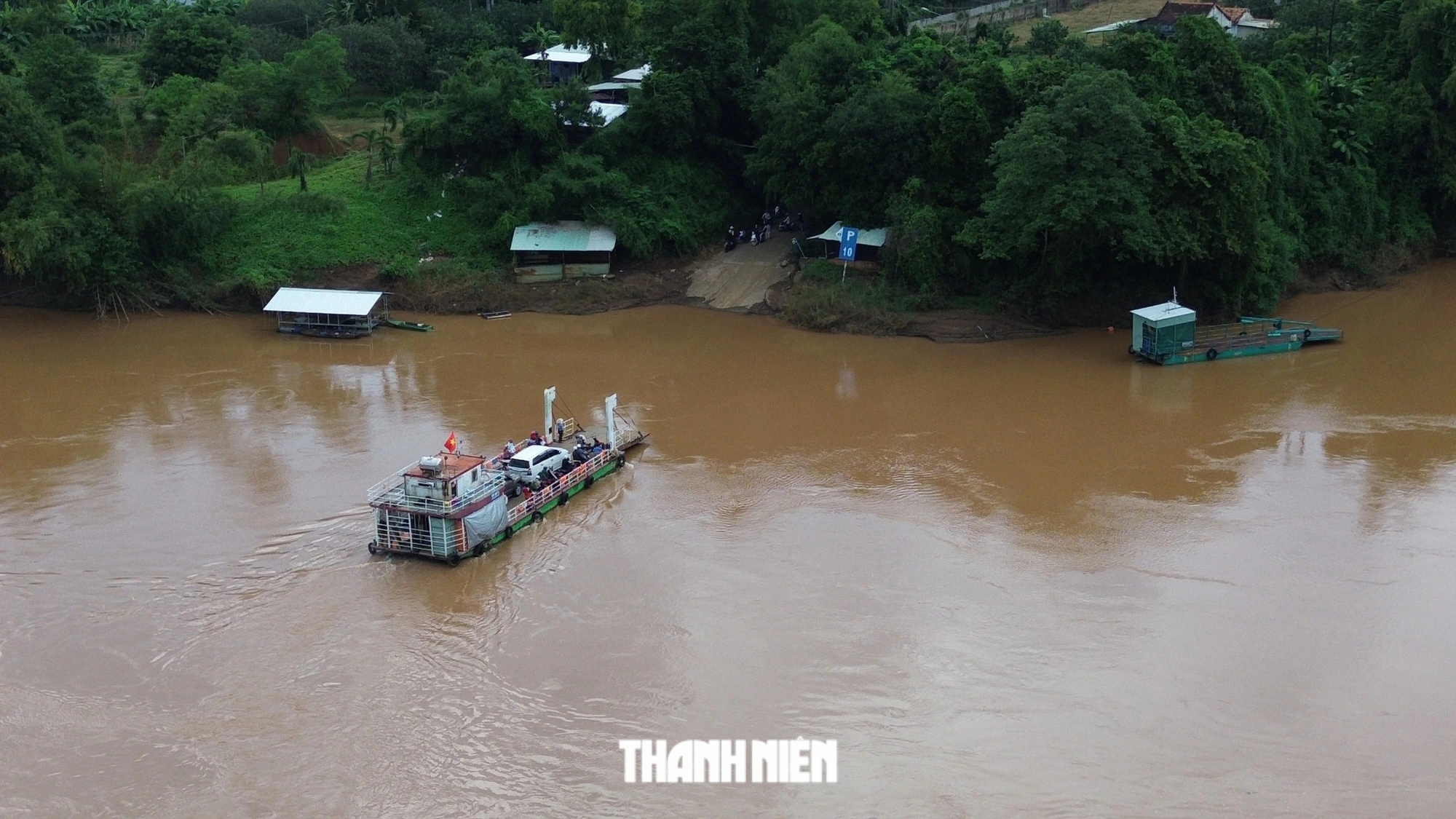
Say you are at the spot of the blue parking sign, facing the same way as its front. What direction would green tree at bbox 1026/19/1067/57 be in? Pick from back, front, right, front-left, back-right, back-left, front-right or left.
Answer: back-left

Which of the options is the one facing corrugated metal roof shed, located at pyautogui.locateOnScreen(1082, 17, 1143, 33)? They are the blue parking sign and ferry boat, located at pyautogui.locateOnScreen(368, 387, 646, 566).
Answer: the ferry boat

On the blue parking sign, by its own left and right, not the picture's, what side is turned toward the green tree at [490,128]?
right

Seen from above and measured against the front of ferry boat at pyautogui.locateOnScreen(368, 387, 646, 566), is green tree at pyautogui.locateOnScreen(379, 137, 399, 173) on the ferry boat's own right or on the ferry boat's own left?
on the ferry boat's own left

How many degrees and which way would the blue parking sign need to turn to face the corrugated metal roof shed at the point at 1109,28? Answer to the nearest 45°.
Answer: approximately 135° to its left

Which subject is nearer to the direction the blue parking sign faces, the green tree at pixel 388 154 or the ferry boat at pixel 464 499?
the ferry boat

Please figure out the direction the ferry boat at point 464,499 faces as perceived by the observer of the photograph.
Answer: facing away from the viewer and to the right of the viewer

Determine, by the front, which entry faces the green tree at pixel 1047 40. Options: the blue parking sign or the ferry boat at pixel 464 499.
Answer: the ferry boat

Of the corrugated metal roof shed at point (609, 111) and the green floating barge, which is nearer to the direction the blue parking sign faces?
the green floating barge

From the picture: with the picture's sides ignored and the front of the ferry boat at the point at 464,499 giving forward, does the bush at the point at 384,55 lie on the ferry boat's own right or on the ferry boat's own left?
on the ferry boat's own left

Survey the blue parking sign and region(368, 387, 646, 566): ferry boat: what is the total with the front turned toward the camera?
1

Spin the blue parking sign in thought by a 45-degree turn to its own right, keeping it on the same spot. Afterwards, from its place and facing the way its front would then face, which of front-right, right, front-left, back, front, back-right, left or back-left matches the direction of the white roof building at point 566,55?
right

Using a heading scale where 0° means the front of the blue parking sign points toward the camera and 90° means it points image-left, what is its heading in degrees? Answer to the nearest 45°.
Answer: approximately 0°

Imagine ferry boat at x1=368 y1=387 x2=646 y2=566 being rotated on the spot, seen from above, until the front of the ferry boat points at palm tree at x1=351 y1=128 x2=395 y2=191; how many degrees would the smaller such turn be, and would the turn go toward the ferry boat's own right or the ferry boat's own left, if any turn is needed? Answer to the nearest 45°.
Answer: approximately 45° to the ferry boat's own left

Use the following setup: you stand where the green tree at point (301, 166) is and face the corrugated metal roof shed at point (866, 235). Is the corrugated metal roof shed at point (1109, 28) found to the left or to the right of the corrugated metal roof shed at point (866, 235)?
left
